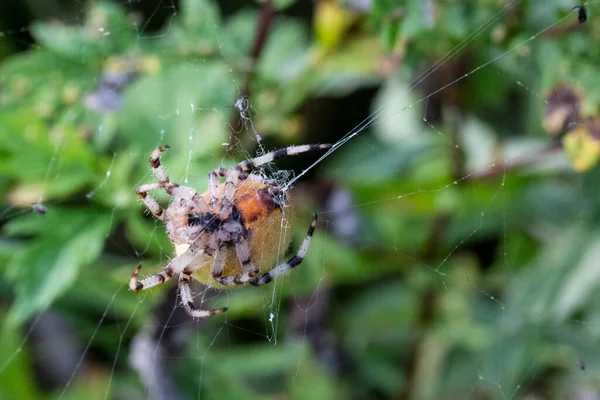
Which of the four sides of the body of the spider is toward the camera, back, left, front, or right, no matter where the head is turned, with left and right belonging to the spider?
left

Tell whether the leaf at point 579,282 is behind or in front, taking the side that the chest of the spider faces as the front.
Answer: behind

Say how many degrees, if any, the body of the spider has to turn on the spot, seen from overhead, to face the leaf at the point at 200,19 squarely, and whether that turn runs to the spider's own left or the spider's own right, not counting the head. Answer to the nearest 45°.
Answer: approximately 90° to the spider's own right

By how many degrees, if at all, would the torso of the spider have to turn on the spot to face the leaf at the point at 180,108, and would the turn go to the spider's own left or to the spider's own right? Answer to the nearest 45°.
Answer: approximately 90° to the spider's own right

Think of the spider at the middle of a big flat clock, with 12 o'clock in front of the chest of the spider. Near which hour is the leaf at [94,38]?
The leaf is roughly at 2 o'clock from the spider.
